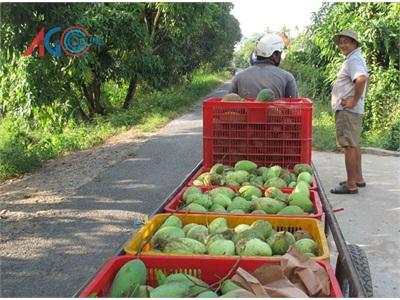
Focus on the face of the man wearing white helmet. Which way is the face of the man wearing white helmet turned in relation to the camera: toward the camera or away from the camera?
away from the camera

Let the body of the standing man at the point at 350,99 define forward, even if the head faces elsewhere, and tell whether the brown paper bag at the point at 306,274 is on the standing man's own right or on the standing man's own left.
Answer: on the standing man's own left

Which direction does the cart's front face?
away from the camera

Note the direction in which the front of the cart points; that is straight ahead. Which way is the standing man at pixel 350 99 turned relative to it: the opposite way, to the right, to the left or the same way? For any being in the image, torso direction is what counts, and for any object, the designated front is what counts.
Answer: to the left

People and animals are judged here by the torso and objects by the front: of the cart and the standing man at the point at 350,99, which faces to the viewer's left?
the standing man

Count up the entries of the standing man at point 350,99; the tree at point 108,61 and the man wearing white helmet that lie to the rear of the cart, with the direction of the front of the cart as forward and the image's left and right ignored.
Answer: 0

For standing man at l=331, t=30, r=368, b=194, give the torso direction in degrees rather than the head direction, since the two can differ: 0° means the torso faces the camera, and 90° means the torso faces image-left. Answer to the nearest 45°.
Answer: approximately 90°

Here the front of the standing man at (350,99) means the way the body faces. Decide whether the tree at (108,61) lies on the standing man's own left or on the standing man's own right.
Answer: on the standing man's own right

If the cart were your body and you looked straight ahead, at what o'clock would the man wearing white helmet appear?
The man wearing white helmet is roughly at 12 o'clock from the cart.

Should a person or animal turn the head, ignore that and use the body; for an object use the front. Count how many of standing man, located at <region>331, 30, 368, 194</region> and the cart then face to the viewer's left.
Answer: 1

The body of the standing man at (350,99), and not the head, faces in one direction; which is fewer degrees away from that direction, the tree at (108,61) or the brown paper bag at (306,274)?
the tree

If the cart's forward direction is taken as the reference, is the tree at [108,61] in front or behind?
in front
